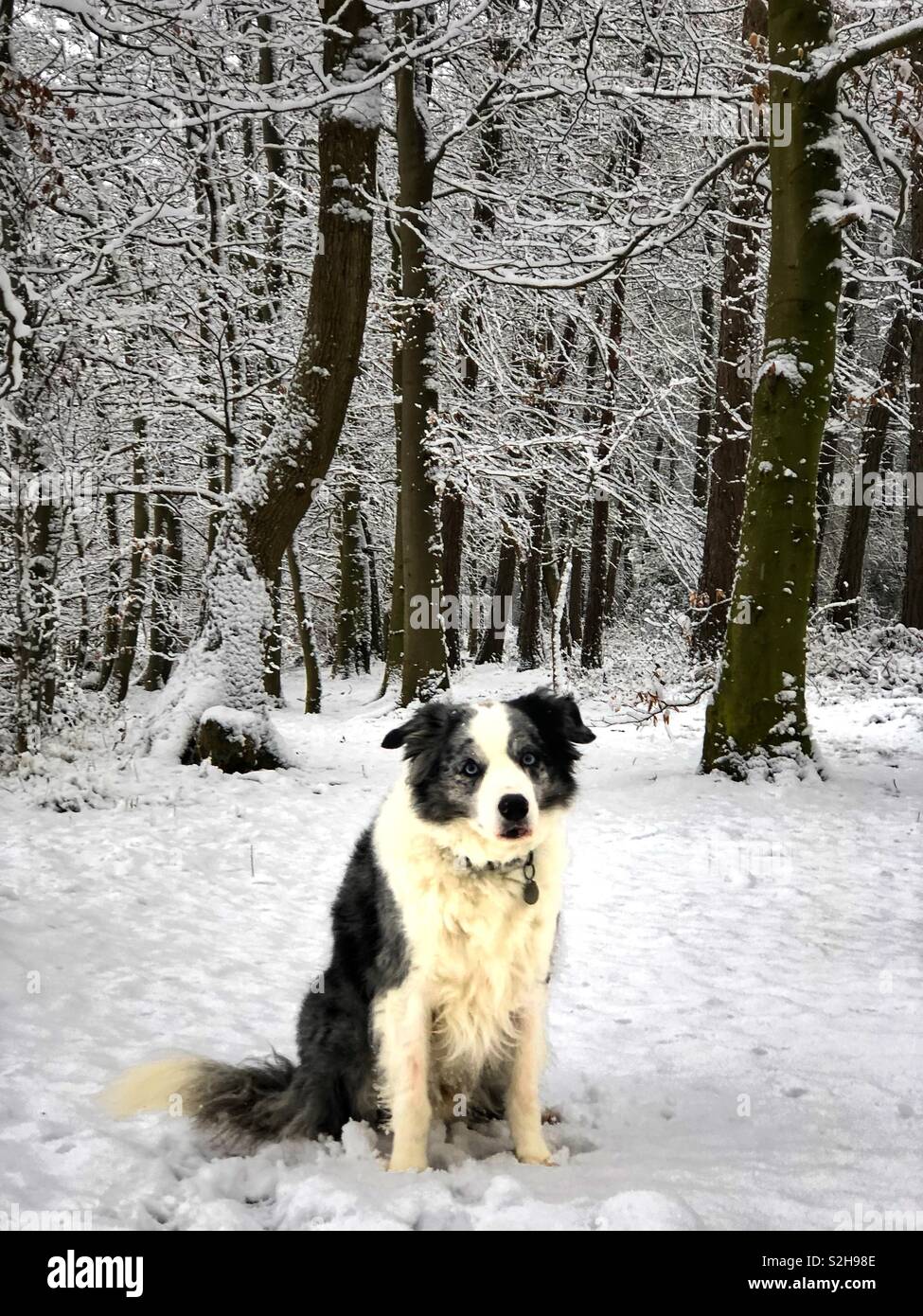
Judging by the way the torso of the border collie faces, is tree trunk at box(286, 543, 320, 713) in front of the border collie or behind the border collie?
behind

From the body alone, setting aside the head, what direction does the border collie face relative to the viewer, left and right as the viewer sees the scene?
facing the viewer and to the right of the viewer

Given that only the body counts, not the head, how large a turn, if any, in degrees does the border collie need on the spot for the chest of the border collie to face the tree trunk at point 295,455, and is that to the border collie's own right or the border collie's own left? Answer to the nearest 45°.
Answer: approximately 135° to the border collie's own left

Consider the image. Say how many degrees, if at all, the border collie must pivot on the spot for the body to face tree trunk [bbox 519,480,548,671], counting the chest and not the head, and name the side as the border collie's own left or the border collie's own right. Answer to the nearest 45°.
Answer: approximately 135° to the border collie's own left

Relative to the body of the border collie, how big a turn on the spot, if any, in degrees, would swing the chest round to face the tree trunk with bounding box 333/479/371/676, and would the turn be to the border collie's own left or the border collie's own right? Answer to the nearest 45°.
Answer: approximately 135° to the border collie's own left

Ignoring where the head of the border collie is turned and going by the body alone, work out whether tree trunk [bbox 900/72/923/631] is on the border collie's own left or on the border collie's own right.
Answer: on the border collie's own left

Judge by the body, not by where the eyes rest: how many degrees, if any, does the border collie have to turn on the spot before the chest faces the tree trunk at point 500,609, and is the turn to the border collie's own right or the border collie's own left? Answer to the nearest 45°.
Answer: approximately 135° to the border collie's own left

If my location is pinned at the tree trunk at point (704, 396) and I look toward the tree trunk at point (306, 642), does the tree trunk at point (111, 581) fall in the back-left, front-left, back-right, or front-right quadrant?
front-right

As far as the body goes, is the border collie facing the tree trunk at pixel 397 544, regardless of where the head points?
no
